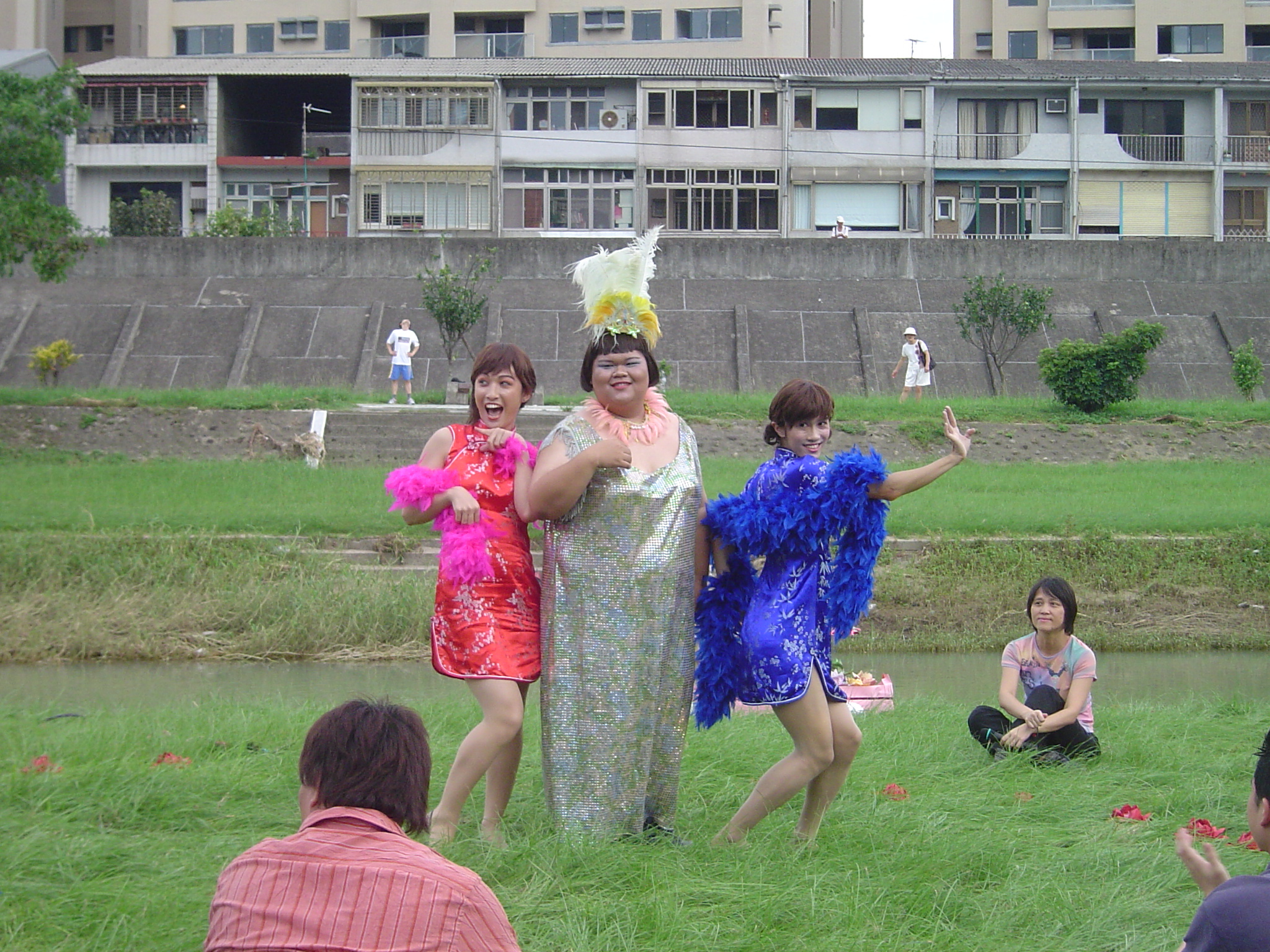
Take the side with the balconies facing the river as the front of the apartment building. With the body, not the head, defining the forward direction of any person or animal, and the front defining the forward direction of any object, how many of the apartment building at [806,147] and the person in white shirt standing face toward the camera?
2

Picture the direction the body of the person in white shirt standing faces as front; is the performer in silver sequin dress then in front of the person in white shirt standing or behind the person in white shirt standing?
in front

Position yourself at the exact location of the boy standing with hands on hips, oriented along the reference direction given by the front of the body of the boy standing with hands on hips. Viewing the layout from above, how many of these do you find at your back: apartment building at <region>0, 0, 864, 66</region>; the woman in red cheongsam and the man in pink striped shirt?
1

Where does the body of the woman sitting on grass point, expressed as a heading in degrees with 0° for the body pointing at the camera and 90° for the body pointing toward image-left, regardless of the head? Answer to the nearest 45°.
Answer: approximately 45°

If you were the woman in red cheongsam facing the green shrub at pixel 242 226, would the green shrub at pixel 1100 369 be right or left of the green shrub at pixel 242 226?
right

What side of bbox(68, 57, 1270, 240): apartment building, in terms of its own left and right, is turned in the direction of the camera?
front

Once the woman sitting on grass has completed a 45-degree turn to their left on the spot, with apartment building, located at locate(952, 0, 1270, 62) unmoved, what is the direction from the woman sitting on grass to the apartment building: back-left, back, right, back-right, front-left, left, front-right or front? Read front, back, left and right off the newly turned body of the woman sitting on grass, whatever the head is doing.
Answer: back

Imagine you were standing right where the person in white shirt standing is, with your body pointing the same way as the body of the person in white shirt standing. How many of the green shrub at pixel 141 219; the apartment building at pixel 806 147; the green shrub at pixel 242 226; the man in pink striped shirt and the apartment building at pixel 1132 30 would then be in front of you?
1

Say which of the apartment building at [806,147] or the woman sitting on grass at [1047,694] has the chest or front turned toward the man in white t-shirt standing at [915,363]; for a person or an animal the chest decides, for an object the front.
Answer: the apartment building

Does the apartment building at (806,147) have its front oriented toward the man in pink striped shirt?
yes

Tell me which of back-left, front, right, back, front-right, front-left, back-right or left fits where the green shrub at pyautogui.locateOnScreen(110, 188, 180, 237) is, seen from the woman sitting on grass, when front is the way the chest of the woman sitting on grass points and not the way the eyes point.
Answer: right

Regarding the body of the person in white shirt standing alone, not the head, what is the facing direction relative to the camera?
toward the camera

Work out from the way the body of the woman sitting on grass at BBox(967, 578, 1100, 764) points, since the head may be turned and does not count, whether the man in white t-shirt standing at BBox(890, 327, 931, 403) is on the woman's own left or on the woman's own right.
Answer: on the woman's own right

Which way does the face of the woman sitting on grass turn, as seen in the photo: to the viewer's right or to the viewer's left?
to the viewer's left

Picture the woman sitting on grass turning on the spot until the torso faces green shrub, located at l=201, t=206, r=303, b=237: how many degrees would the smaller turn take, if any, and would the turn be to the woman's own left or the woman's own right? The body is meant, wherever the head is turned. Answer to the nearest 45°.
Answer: approximately 90° to the woman's own right

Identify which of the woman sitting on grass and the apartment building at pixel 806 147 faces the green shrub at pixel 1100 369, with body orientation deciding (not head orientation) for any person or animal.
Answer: the apartment building
